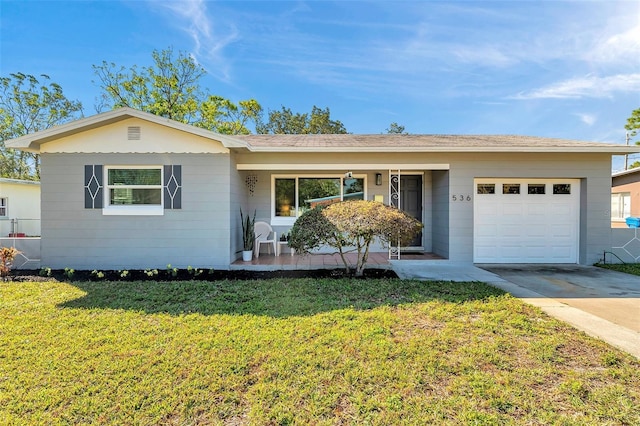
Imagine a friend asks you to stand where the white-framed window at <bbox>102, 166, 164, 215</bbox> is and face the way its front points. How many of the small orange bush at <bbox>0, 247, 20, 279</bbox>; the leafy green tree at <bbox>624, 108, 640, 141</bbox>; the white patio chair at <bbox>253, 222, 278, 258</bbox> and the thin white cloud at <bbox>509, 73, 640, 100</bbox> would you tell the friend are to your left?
3

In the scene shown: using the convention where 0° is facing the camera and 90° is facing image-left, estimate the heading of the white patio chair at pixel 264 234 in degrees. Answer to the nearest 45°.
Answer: approximately 315°

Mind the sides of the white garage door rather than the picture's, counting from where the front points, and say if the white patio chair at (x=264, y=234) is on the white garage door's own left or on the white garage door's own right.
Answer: on the white garage door's own right

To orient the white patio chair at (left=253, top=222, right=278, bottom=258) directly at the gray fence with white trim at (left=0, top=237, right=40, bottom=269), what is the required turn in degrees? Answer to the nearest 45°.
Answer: approximately 135° to its right

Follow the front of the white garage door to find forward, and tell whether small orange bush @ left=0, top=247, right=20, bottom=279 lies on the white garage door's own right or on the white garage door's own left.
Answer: on the white garage door's own right

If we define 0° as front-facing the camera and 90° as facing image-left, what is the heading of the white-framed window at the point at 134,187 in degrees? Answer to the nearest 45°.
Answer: approximately 0°

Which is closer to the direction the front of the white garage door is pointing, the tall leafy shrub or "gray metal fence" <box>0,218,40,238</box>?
the tall leafy shrub

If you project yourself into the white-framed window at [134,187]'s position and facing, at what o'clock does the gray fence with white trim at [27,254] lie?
The gray fence with white trim is roughly at 4 o'clock from the white-framed window.

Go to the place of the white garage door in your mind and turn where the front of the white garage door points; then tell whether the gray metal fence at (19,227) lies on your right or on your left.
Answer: on your right

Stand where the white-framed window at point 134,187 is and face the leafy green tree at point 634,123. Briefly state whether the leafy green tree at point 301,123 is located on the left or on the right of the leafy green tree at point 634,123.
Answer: left

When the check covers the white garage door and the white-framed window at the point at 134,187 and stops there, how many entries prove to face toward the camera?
2

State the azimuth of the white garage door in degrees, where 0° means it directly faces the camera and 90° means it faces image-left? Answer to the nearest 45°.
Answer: approximately 0°
